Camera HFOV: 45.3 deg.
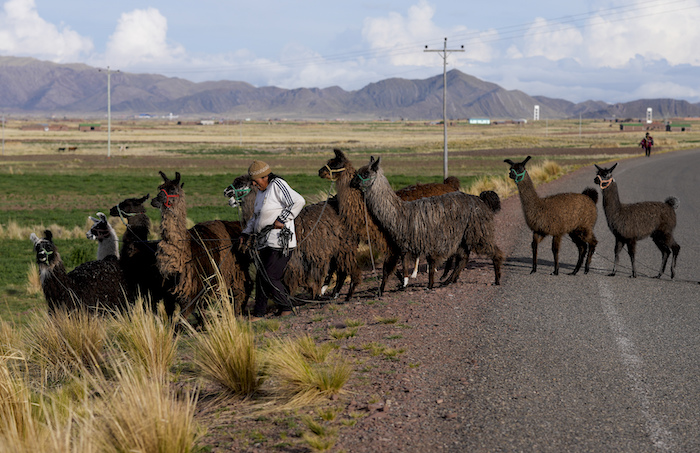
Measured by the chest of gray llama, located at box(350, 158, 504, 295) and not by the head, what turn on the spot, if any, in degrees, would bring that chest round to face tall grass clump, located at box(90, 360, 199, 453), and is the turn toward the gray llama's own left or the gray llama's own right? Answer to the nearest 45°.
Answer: approximately 90° to the gray llama's own left

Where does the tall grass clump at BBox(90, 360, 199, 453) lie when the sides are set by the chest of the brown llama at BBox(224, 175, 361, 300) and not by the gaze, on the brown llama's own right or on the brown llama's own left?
on the brown llama's own left

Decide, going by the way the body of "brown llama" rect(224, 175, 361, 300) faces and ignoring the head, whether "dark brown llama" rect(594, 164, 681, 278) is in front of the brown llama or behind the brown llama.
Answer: behind

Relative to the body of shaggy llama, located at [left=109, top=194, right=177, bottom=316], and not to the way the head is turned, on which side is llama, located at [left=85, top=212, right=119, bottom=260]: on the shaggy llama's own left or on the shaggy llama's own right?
on the shaggy llama's own right

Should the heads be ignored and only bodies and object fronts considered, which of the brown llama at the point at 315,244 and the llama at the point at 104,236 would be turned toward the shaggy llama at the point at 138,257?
the brown llama

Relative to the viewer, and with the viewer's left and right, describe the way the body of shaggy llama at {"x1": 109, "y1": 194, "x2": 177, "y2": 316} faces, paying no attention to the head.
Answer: facing to the left of the viewer

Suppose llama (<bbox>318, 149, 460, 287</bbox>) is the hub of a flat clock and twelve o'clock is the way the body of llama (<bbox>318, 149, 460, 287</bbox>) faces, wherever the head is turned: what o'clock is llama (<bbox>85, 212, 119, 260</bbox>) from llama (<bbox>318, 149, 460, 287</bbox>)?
llama (<bbox>85, 212, 119, 260</bbox>) is roughly at 12 o'clock from llama (<bbox>318, 149, 460, 287</bbox>).

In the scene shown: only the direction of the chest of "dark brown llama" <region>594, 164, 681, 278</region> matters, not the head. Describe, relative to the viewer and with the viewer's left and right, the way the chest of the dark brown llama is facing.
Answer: facing to the left of the viewer

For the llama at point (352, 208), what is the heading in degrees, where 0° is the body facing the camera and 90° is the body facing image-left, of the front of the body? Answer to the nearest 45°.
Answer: approximately 90°

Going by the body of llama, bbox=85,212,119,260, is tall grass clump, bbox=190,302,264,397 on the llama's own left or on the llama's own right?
on the llama's own left
